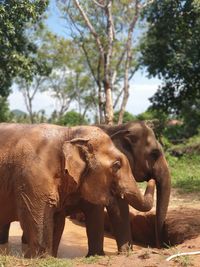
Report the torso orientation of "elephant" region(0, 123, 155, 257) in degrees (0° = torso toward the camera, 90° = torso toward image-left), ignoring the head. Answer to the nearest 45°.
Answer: approximately 270°

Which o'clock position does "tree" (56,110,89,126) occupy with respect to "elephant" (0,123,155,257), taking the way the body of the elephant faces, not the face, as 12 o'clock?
The tree is roughly at 9 o'clock from the elephant.

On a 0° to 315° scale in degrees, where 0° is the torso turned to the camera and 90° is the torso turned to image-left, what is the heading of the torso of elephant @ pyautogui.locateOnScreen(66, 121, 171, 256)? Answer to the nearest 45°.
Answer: approximately 270°

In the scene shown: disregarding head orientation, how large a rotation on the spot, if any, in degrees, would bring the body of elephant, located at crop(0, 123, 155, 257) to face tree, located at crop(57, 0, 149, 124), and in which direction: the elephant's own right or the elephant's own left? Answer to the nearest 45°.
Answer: approximately 90° to the elephant's own left

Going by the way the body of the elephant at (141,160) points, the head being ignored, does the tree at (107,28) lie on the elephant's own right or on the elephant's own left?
on the elephant's own left
